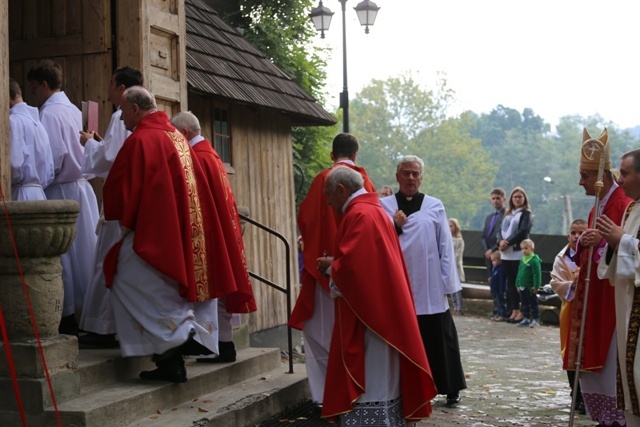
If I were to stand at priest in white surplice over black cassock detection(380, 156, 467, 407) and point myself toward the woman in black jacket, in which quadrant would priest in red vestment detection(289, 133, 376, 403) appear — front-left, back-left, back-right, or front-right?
back-left

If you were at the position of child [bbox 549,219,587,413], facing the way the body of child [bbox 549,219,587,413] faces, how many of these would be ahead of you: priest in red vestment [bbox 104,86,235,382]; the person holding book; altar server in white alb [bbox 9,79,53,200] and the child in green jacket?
3

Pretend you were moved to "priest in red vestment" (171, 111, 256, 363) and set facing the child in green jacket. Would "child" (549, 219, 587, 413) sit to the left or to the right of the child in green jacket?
right

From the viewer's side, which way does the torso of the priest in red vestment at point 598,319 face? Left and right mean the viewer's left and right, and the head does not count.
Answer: facing to the left of the viewer

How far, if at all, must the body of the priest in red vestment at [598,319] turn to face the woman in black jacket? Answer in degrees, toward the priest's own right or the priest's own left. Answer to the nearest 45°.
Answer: approximately 90° to the priest's own right

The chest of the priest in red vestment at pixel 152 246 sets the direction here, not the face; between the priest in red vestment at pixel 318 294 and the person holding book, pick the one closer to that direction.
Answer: the person holding book

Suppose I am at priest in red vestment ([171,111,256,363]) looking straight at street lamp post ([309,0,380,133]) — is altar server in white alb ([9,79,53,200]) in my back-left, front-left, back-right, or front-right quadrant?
back-left

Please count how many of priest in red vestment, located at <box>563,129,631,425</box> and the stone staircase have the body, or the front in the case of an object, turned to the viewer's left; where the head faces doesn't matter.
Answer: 1

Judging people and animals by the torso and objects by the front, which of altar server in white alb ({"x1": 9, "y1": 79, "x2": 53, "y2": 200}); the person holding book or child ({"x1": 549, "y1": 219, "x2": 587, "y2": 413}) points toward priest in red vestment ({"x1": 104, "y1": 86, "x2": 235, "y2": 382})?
the child

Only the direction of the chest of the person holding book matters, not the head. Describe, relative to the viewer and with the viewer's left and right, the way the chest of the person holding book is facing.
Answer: facing to the left of the viewer

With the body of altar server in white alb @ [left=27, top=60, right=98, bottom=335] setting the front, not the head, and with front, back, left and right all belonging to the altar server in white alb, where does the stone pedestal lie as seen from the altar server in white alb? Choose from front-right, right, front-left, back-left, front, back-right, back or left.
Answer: back-left

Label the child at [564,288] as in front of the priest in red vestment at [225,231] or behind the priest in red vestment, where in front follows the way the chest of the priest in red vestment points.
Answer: behind
